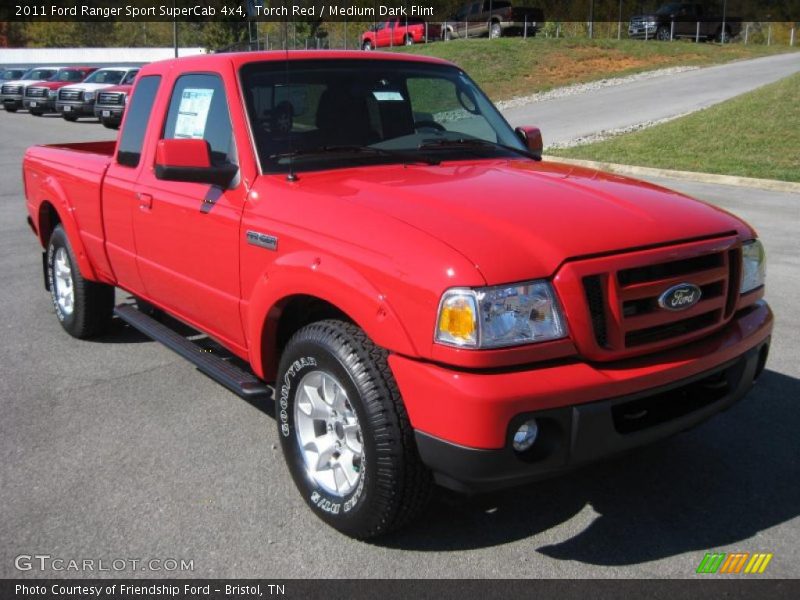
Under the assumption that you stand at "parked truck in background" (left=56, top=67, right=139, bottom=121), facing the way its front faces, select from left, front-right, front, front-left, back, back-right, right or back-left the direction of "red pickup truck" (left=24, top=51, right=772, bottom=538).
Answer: front-left

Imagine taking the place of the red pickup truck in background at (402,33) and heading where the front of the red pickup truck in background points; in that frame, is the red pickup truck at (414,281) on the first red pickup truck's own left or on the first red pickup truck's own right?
on the first red pickup truck's own left

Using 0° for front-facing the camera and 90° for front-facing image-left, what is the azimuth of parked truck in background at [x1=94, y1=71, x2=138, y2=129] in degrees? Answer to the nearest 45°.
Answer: approximately 45°

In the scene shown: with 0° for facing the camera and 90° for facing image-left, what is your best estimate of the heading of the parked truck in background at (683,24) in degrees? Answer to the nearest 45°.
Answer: approximately 45°

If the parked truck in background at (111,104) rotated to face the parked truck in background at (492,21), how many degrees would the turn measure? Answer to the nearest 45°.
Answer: approximately 180°

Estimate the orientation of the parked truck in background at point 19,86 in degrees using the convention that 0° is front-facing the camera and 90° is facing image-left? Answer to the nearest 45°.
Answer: approximately 45°
